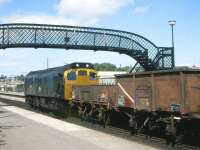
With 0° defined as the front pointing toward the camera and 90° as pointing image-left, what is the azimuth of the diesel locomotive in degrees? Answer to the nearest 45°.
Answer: approximately 315°
